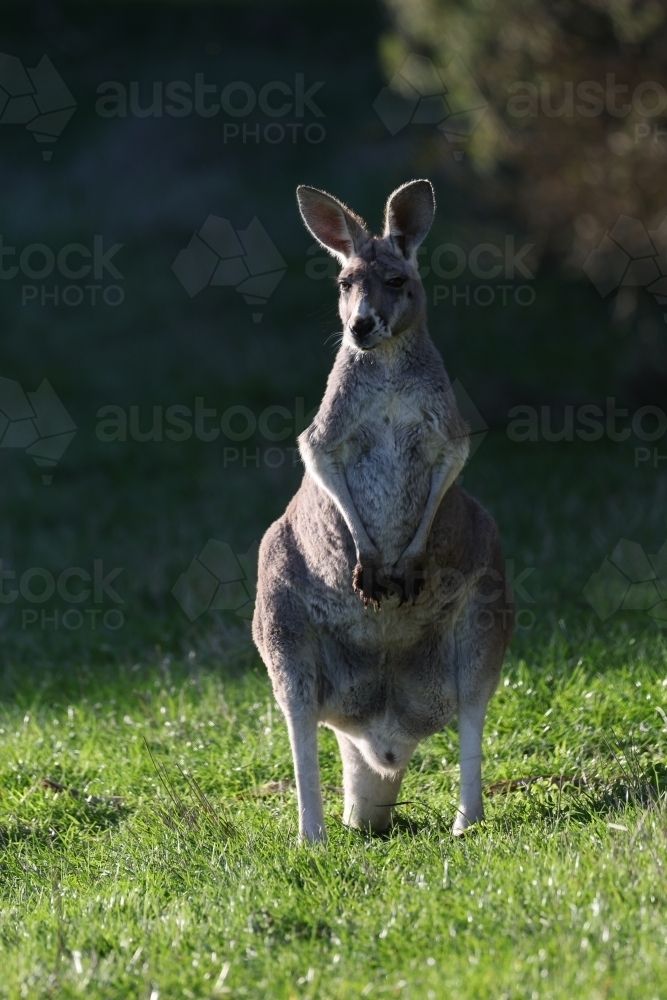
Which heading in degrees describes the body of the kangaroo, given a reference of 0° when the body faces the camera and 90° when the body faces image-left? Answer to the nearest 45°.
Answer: approximately 0°
